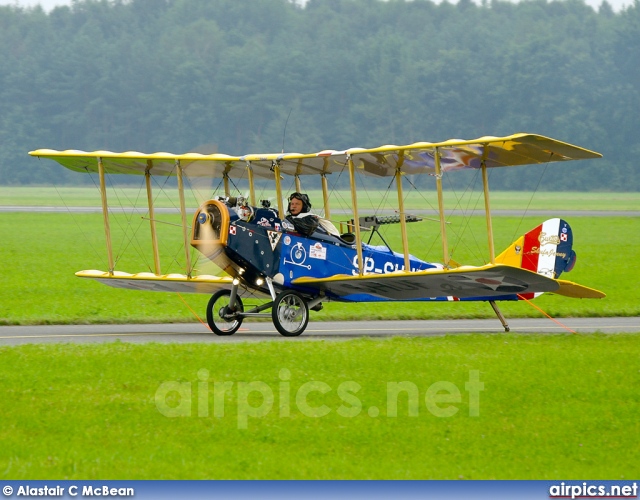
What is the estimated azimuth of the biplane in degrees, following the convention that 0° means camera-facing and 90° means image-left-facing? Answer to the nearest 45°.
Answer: approximately 45°

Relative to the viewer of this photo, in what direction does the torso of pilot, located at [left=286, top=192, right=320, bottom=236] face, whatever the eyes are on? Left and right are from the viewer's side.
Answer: facing the viewer and to the left of the viewer

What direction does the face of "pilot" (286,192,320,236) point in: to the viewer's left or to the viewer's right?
to the viewer's left
